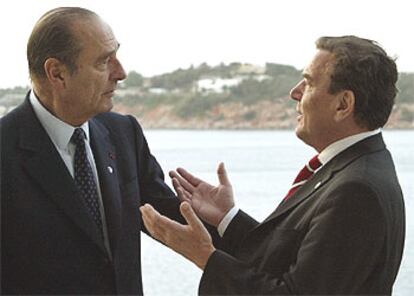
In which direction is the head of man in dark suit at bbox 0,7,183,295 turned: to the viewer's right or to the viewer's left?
to the viewer's right

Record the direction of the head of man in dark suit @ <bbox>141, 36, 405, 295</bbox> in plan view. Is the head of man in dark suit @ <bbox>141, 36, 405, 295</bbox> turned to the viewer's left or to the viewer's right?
to the viewer's left

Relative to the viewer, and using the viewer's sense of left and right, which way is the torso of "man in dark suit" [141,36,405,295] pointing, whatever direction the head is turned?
facing to the left of the viewer

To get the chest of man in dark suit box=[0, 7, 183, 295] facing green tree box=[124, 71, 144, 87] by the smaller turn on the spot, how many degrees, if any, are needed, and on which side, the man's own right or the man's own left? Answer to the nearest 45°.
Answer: approximately 135° to the man's own left

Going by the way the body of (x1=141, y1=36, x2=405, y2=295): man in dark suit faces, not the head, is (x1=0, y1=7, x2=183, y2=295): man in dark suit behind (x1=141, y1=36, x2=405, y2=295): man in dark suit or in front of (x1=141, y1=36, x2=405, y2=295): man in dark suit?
in front

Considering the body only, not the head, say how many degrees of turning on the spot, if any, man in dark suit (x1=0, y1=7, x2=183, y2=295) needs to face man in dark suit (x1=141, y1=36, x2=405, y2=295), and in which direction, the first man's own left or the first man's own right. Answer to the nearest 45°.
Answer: approximately 45° to the first man's own left

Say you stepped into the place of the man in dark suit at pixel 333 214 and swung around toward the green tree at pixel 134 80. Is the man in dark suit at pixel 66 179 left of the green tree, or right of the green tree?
left

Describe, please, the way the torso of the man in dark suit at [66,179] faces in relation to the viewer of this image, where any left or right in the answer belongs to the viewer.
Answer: facing the viewer and to the right of the viewer

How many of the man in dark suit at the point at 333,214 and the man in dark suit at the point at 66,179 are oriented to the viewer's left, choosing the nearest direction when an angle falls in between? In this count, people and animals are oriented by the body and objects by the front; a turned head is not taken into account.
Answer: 1

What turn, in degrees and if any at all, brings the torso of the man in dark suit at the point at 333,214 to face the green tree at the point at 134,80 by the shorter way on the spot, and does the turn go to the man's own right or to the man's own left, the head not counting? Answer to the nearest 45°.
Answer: approximately 45° to the man's own right

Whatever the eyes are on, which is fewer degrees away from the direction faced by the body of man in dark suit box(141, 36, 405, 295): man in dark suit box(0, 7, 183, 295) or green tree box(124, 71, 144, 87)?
the man in dark suit

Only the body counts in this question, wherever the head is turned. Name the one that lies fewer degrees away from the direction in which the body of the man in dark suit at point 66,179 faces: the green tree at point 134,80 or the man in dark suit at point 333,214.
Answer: the man in dark suit
